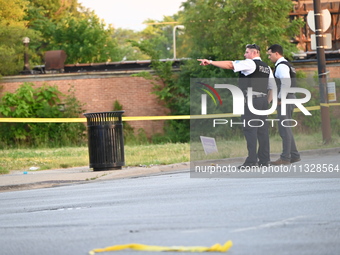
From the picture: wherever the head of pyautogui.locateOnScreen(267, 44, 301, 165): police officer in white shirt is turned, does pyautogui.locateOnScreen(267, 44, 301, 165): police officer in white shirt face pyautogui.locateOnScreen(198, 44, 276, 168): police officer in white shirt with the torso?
yes

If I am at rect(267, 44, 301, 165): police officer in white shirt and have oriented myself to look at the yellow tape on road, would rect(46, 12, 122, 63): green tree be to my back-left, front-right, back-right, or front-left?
back-right

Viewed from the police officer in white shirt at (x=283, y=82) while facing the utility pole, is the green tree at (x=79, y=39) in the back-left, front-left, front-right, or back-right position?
front-left

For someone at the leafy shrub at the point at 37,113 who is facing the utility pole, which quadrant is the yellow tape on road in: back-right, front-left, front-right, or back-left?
front-right

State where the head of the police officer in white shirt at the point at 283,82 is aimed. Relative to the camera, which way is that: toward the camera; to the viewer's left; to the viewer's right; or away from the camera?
to the viewer's left

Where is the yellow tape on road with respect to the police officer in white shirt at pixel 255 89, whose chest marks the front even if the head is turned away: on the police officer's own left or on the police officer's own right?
on the police officer's own left
